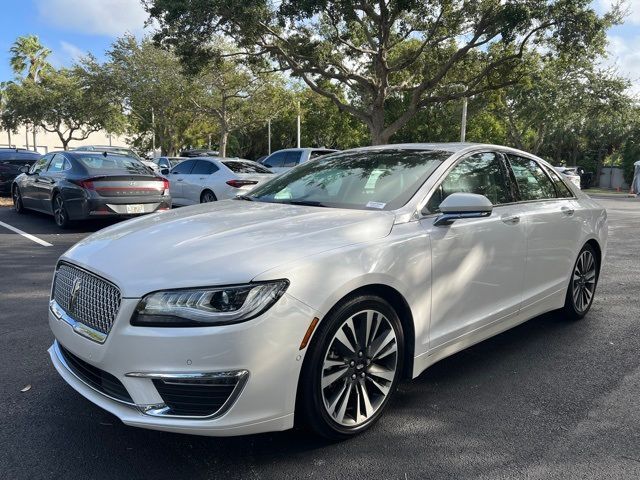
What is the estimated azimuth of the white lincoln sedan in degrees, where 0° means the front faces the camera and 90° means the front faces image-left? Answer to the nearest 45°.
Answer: approximately 45°

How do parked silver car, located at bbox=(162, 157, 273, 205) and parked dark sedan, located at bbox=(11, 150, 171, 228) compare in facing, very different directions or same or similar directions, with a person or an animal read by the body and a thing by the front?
same or similar directions

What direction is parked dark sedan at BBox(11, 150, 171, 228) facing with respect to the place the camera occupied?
facing away from the viewer and to the left of the viewer

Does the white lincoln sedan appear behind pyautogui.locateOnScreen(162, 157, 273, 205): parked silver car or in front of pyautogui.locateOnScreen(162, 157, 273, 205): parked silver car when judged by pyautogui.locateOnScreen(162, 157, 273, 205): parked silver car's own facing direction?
behind

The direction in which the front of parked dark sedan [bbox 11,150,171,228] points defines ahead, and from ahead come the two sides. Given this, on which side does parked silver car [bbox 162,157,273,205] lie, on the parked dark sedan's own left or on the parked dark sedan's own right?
on the parked dark sedan's own right

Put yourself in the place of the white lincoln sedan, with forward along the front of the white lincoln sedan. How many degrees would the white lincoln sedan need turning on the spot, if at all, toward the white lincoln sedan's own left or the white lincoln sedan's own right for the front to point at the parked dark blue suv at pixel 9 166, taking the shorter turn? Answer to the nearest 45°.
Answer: approximately 90° to the white lincoln sedan's own right

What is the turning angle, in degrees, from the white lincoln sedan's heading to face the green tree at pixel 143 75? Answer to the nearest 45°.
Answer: approximately 135° to its right

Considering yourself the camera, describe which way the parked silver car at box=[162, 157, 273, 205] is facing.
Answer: facing away from the viewer and to the left of the viewer

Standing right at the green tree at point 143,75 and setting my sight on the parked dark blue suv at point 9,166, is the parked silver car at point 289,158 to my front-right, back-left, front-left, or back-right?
front-left

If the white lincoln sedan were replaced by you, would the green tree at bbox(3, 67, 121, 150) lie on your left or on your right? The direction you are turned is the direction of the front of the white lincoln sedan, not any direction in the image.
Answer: on your right

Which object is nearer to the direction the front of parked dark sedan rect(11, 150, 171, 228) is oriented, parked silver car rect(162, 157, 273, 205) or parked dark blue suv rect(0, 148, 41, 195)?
the parked dark blue suv

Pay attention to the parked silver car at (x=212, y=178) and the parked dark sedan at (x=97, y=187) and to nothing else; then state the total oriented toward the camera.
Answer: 0

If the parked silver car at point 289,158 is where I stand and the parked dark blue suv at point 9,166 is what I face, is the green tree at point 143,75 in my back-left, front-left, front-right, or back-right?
front-right

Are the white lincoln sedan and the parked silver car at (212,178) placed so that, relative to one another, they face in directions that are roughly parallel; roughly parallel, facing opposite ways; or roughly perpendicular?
roughly perpendicular

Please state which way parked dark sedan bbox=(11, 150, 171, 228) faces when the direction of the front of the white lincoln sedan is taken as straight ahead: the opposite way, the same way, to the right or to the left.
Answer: to the right

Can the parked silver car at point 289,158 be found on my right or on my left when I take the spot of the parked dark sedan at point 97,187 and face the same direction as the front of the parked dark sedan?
on my right

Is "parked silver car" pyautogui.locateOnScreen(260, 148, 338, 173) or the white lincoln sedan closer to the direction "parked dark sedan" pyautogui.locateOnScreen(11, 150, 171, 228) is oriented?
the parked silver car
